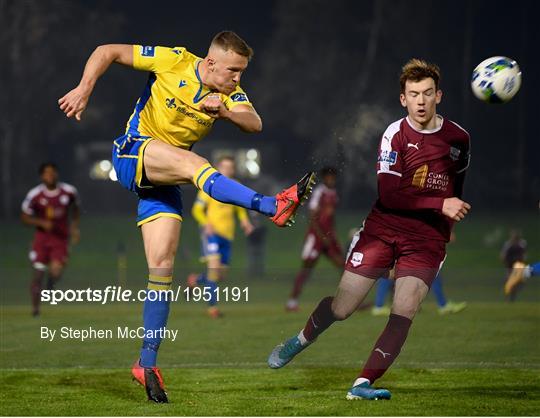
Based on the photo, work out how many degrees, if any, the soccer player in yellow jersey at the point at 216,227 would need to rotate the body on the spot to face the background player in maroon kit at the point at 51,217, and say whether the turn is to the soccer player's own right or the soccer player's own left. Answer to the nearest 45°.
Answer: approximately 135° to the soccer player's own right

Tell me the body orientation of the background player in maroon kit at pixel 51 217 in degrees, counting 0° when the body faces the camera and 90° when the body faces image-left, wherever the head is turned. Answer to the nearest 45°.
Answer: approximately 0°

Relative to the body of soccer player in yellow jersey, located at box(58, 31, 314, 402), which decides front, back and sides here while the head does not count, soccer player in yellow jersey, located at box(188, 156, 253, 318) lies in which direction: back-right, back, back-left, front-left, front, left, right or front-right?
back-left

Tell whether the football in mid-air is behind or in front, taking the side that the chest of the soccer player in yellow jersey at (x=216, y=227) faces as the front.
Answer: in front

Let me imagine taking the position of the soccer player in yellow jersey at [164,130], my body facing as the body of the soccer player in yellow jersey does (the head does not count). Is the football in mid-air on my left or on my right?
on my left

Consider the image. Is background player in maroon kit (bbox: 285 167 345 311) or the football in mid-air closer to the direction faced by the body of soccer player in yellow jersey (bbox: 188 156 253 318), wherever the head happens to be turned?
the football in mid-air
